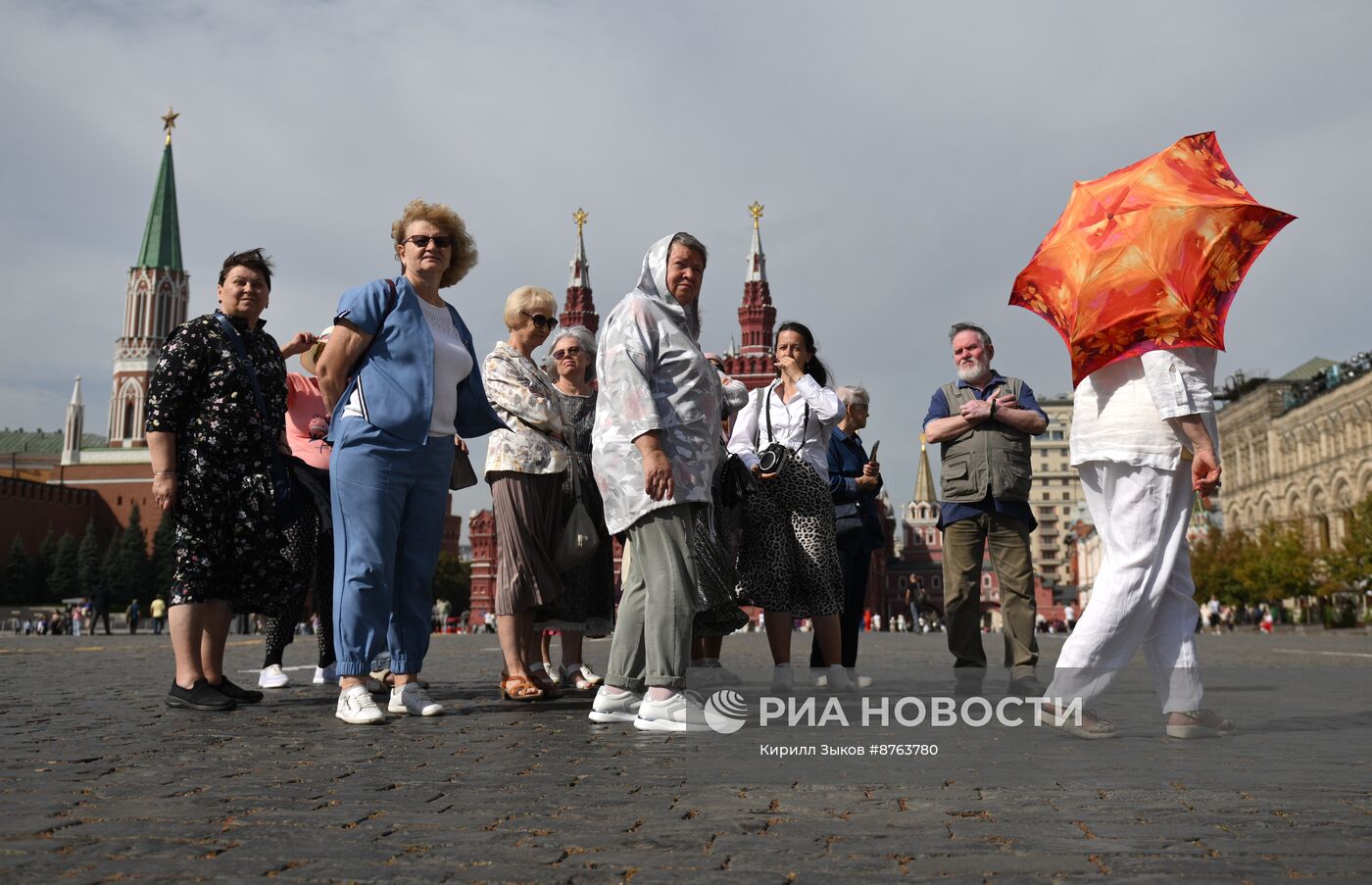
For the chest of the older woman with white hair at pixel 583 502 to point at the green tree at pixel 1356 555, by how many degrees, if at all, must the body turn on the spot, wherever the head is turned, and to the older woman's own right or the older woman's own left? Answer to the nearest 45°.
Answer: approximately 135° to the older woman's own left

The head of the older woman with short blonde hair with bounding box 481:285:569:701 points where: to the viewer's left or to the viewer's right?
to the viewer's right

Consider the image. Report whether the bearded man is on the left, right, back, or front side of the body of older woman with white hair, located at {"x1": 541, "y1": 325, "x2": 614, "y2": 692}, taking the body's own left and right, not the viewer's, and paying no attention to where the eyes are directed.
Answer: left

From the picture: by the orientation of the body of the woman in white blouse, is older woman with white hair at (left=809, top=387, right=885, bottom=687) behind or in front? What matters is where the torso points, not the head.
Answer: behind

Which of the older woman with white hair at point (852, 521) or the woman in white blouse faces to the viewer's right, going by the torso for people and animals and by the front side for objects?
the older woman with white hair

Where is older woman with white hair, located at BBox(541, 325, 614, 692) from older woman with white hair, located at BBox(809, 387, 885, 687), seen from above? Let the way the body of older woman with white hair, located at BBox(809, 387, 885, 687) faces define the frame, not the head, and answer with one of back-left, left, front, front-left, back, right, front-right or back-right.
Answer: back-right

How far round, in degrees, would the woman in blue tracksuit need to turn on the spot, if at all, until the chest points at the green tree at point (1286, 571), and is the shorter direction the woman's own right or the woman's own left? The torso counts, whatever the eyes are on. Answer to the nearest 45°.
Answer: approximately 90° to the woman's own left

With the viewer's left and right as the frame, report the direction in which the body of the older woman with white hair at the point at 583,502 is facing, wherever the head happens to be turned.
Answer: facing the viewer

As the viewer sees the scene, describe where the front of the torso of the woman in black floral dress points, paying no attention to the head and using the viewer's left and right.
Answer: facing the viewer and to the right of the viewer

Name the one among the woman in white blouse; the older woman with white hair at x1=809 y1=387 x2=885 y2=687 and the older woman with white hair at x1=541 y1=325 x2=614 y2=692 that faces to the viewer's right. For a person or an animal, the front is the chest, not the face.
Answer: the older woman with white hair at x1=809 y1=387 x2=885 y2=687

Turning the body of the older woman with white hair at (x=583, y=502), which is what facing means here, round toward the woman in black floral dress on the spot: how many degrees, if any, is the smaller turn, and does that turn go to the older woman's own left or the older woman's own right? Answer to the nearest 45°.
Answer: approximately 45° to the older woman's own right

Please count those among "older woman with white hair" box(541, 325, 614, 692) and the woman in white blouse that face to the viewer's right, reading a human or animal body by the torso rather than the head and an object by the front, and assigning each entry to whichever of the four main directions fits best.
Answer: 0

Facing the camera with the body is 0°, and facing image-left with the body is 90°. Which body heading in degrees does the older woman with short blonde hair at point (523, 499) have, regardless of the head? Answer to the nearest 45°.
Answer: approximately 315°

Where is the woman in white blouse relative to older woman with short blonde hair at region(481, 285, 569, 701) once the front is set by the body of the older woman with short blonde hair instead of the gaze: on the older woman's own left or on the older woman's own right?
on the older woman's own left

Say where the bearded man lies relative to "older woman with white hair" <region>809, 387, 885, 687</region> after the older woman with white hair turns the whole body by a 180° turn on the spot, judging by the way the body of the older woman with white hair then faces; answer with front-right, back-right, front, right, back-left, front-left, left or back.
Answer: back-left

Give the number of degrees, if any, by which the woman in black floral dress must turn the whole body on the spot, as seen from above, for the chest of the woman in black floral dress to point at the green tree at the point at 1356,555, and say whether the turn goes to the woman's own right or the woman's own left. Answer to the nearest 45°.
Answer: approximately 90° to the woman's own left

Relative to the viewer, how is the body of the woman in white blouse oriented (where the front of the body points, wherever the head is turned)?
toward the camera
